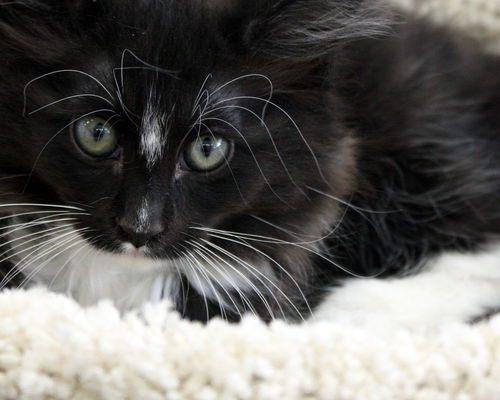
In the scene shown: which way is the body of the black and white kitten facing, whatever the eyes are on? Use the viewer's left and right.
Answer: facing the viewer and to the left of the viewer
